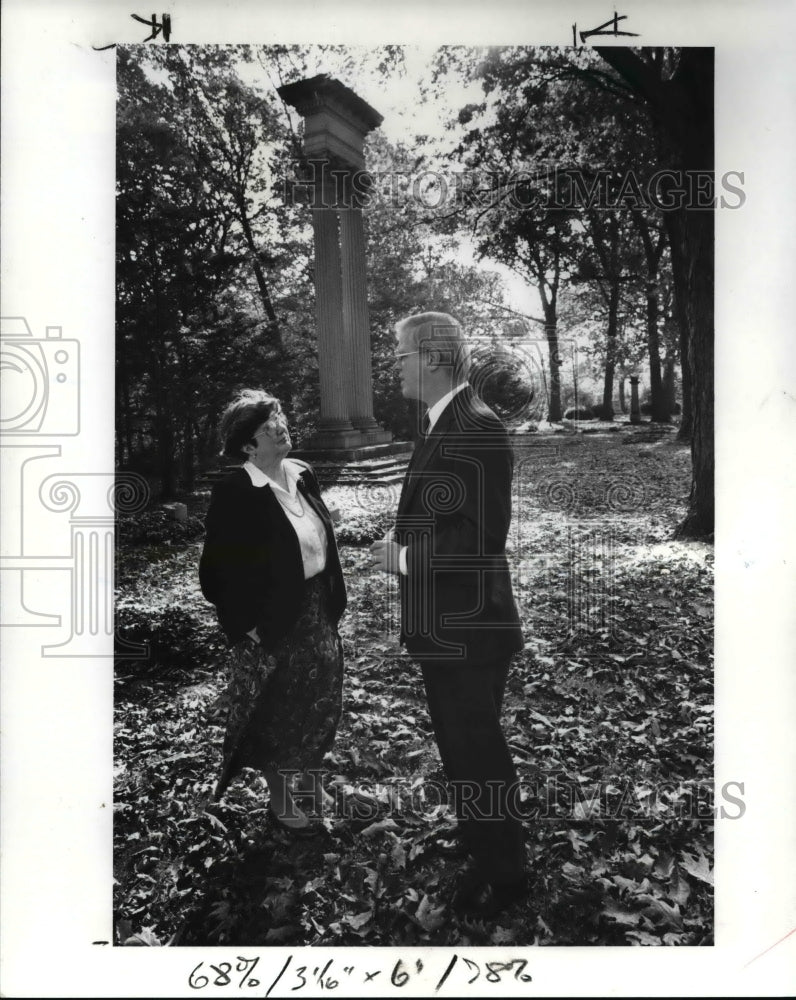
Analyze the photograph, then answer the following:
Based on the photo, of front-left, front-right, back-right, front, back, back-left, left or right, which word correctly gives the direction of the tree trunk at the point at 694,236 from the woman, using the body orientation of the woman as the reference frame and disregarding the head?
front-left
